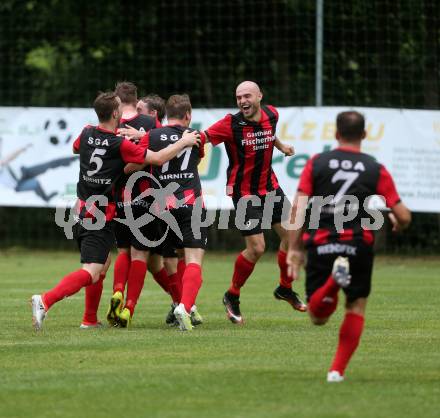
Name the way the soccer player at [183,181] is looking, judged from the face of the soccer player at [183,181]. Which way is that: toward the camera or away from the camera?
away from the camera

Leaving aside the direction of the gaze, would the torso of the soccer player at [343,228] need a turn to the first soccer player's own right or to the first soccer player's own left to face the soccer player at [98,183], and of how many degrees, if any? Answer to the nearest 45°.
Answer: approximately 45° to the first soccer player's own left

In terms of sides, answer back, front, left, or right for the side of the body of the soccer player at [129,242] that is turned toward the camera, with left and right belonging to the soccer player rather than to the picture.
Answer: back

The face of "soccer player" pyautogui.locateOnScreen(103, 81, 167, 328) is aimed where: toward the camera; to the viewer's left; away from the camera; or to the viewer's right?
away from the camera

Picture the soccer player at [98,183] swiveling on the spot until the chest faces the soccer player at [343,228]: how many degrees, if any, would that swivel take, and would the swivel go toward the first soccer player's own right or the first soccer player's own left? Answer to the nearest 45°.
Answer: approximately 90° to the first soccer player's own right

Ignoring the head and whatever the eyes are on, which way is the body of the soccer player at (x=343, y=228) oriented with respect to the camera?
away from the camera

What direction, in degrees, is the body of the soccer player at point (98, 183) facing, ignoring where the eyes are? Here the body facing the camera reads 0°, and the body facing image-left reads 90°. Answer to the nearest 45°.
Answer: approximately 225°

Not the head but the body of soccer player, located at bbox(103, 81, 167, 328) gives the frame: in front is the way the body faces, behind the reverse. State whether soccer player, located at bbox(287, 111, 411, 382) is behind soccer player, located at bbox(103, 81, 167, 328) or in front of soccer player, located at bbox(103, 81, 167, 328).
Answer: behind

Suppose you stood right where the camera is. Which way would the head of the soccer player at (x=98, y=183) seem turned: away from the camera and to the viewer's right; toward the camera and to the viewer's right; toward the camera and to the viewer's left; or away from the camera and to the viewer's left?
away from the camera and to the viewer's right

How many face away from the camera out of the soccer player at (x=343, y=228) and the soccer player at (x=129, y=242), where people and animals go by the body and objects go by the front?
2

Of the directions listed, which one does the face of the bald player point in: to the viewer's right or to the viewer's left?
to the viewer's left
